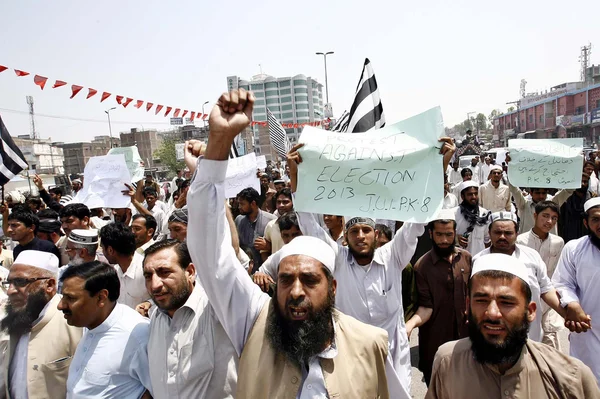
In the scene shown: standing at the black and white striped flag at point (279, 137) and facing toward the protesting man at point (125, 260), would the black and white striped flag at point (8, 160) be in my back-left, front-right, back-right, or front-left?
front-right

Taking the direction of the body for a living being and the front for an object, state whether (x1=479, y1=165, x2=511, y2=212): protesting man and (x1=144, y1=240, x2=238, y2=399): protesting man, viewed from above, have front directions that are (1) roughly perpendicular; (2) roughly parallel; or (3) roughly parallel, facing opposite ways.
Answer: roughly parallel

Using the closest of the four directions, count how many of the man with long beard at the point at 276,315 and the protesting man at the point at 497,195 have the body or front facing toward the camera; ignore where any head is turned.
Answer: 2

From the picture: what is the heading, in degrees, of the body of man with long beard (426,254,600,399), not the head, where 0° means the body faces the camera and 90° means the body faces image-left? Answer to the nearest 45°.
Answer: approximately 0°

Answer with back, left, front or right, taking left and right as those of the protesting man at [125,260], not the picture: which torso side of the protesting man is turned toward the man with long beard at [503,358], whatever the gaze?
left

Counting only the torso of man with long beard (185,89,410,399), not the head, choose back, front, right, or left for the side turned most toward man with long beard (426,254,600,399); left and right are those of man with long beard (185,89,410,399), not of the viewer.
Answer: left

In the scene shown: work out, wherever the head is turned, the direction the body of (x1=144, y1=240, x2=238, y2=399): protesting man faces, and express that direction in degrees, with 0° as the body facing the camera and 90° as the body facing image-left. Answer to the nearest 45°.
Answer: approximately 45°

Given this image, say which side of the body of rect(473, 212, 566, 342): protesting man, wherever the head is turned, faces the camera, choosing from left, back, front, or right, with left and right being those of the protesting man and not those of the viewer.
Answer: front

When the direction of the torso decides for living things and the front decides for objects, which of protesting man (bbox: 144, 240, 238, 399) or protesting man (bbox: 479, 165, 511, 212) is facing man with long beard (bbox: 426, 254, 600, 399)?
protesting man (bbox: 479, 165, 511, 212)

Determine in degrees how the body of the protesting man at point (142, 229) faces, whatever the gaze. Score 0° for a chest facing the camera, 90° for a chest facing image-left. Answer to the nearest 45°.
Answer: approximately 45°

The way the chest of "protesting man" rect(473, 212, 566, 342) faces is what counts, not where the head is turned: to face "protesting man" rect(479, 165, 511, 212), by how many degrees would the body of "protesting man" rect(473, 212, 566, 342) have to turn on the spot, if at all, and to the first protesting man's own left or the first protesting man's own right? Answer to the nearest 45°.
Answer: approximately 180°

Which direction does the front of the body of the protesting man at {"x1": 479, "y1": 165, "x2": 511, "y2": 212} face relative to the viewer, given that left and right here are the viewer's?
facing the viewer

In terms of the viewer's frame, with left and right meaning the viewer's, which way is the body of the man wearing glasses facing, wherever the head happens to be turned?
facing the viewer and to the left of the viewer

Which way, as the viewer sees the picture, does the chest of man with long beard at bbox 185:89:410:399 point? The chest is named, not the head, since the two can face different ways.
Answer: toward the camera
